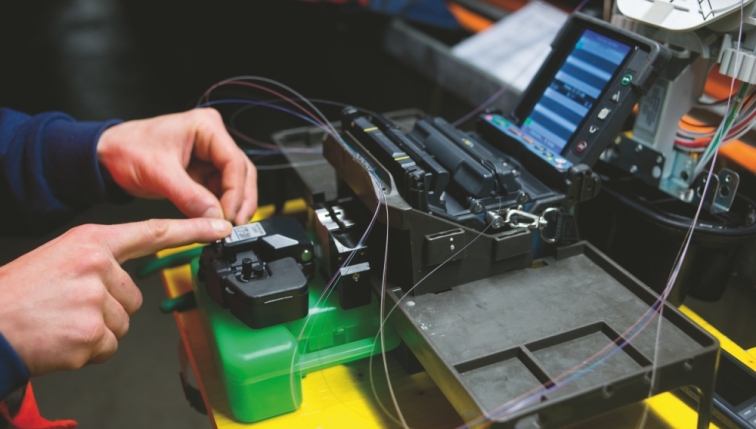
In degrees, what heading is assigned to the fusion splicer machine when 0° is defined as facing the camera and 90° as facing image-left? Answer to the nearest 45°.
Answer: approximately 45°
